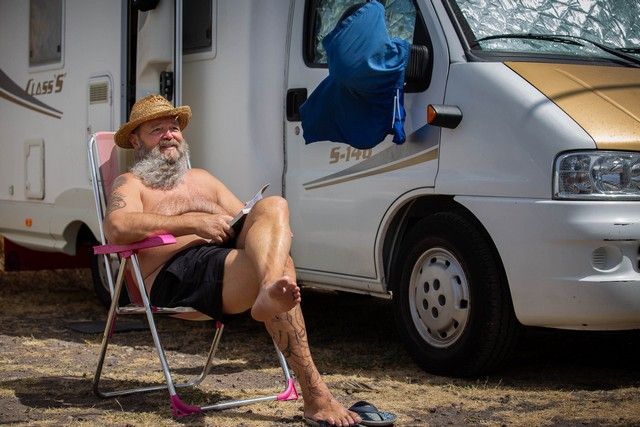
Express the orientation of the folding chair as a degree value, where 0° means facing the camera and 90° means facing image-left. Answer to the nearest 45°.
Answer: approximately 315°

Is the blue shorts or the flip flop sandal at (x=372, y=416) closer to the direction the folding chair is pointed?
the flip flop sandal

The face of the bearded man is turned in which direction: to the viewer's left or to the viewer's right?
to the viewer's right

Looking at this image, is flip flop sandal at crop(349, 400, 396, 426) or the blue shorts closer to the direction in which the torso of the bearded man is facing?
the flip flop sandal

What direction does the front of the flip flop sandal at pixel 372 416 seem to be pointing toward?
to the viewer's right

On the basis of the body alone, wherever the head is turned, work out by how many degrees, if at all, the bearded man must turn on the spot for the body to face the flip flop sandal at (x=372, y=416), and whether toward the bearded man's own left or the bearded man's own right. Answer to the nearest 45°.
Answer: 0° — they already face it

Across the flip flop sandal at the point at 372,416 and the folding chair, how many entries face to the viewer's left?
0

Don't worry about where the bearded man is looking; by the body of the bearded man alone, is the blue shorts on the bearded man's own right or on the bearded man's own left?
on the bearded man's own left

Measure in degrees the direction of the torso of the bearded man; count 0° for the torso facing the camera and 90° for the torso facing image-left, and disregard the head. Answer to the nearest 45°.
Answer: approximately 315°
